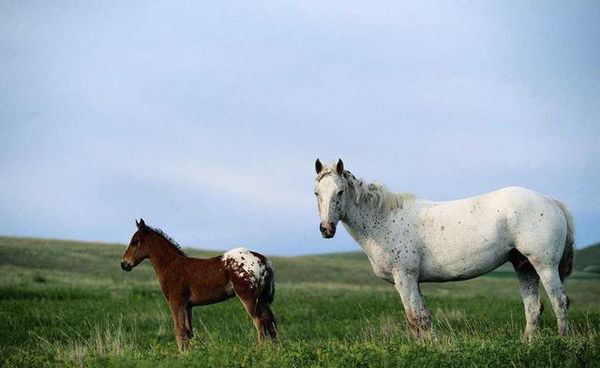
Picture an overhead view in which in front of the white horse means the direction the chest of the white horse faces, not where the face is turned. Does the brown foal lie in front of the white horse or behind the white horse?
in front

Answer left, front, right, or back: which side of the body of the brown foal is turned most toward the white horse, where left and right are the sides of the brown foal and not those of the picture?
back

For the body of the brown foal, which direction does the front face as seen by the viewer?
to the viewer's left

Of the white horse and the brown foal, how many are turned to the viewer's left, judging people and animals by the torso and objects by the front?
2

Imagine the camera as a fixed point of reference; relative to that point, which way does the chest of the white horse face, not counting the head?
to the viewer's left
